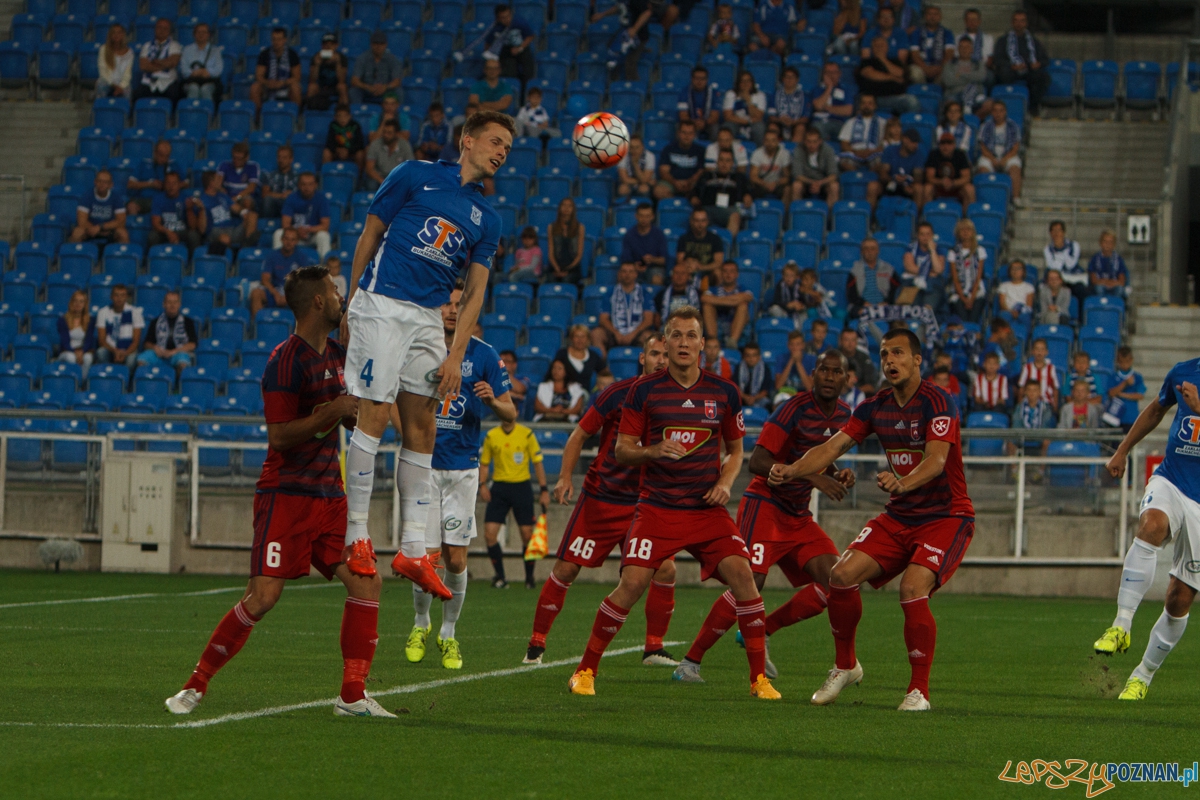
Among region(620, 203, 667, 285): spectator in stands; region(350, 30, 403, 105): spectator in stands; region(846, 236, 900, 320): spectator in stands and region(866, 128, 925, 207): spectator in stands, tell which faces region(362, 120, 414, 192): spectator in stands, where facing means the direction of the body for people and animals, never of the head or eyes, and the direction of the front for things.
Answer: region(350, 30, 403, 105): spectator in stands

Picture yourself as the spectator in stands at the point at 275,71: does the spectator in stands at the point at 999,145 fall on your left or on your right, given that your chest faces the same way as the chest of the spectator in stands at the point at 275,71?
on your left

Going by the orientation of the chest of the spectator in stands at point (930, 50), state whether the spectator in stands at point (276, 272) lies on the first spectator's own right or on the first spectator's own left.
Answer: on the first spectator's own right

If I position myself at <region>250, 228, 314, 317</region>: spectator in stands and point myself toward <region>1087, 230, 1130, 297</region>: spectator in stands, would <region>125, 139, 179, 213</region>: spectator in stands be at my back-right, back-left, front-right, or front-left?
back-left

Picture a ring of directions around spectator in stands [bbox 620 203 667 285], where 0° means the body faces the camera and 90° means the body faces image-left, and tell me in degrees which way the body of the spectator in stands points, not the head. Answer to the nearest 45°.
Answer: approximately 0°
